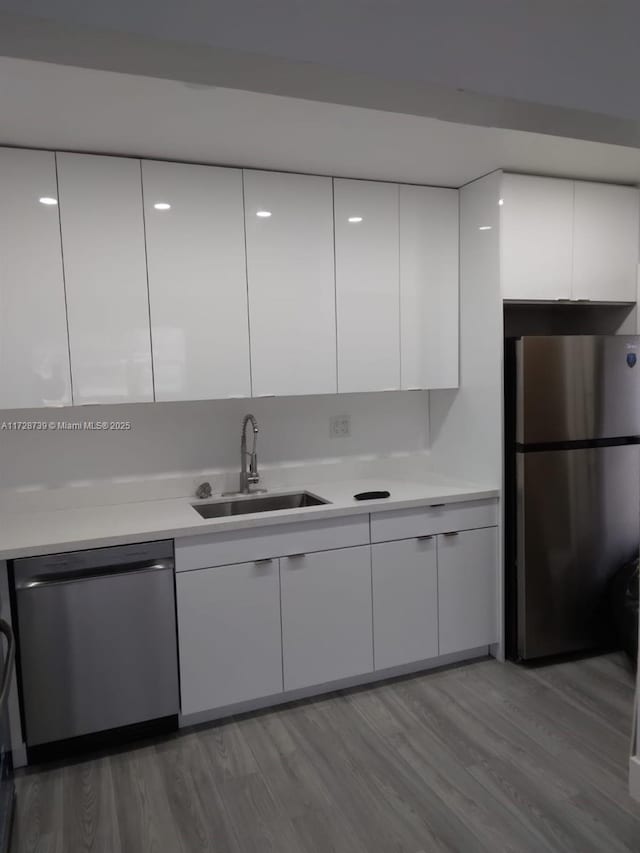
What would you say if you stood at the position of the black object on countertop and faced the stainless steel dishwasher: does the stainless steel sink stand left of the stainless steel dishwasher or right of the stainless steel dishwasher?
right

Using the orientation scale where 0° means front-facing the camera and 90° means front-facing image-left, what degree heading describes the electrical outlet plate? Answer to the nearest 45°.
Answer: approximately 0°

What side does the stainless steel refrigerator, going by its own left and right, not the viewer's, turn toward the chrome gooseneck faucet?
right

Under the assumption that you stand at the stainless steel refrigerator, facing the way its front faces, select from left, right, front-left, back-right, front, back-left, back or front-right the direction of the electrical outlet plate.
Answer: back-right

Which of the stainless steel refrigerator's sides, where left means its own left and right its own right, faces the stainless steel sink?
right

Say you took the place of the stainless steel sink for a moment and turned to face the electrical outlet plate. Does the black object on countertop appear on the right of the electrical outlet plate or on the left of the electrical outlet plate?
right

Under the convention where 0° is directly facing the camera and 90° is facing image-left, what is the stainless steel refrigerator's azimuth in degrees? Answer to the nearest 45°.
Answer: approximately 315°

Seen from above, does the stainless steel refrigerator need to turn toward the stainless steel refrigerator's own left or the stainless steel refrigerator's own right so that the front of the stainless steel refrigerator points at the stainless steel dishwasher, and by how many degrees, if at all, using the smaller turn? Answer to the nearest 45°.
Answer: approximately 90° to the stainless steel refrigerator's own right

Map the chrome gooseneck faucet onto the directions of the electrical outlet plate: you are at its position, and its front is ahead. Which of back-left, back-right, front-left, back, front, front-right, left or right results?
front-right
